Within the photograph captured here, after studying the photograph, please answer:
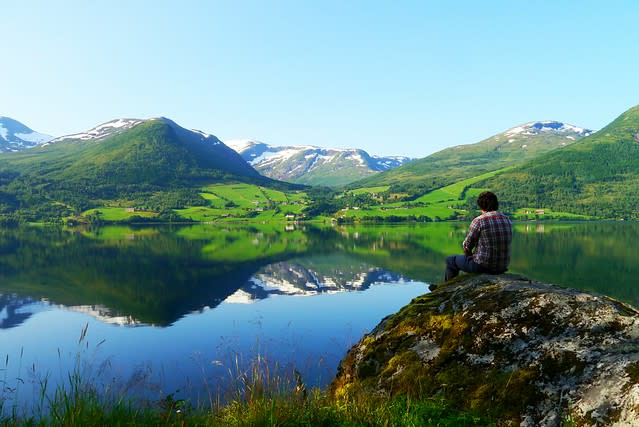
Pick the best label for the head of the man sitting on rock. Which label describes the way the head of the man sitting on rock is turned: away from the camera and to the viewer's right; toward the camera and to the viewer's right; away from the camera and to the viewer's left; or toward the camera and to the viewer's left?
away from the camera and to the viewer's left

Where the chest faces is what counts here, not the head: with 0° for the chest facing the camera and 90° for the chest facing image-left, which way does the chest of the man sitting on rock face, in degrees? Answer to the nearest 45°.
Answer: approximately 135°
